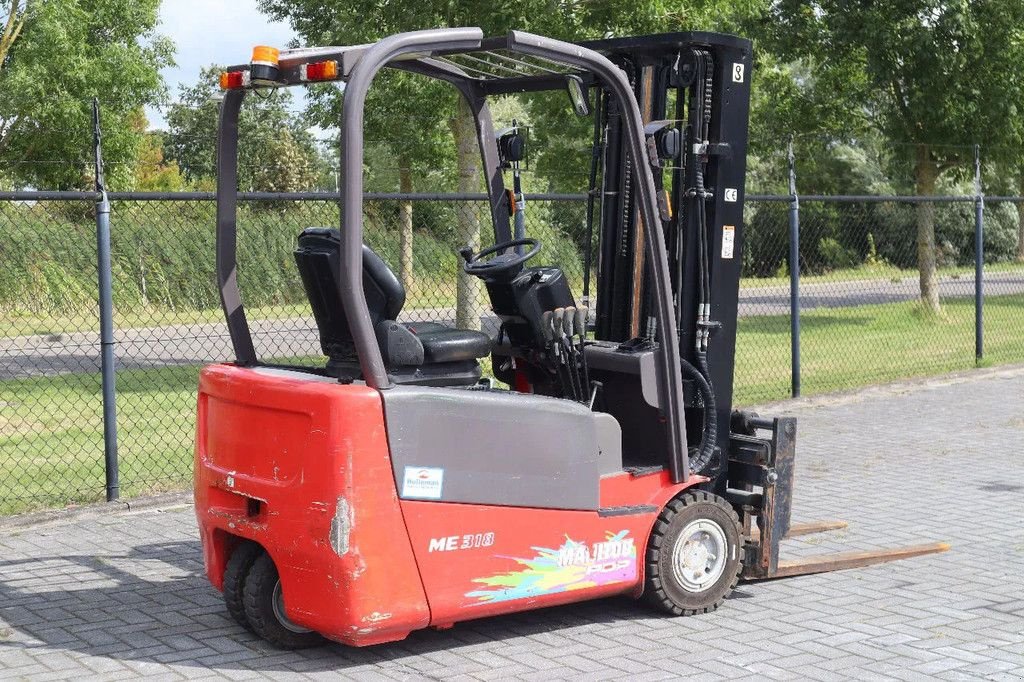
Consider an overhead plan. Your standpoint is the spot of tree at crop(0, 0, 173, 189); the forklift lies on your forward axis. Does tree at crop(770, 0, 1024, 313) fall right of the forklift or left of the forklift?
left

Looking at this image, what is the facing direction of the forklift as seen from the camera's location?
facing away from the viewer and to the right of the viewer

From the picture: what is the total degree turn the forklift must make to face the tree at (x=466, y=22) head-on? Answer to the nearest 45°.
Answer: approximately 45° to its left

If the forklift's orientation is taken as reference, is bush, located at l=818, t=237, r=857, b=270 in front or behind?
in front

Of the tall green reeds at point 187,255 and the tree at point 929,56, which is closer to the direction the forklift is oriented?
the tree

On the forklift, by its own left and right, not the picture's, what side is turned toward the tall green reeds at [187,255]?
left

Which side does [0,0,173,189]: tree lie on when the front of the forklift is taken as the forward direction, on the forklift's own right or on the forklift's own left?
on the forklift's own left

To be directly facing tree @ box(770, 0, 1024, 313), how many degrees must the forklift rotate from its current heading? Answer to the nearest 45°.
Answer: approximately 45° to its left

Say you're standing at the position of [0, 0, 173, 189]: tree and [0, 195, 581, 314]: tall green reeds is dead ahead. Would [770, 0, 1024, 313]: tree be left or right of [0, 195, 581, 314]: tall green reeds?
left
